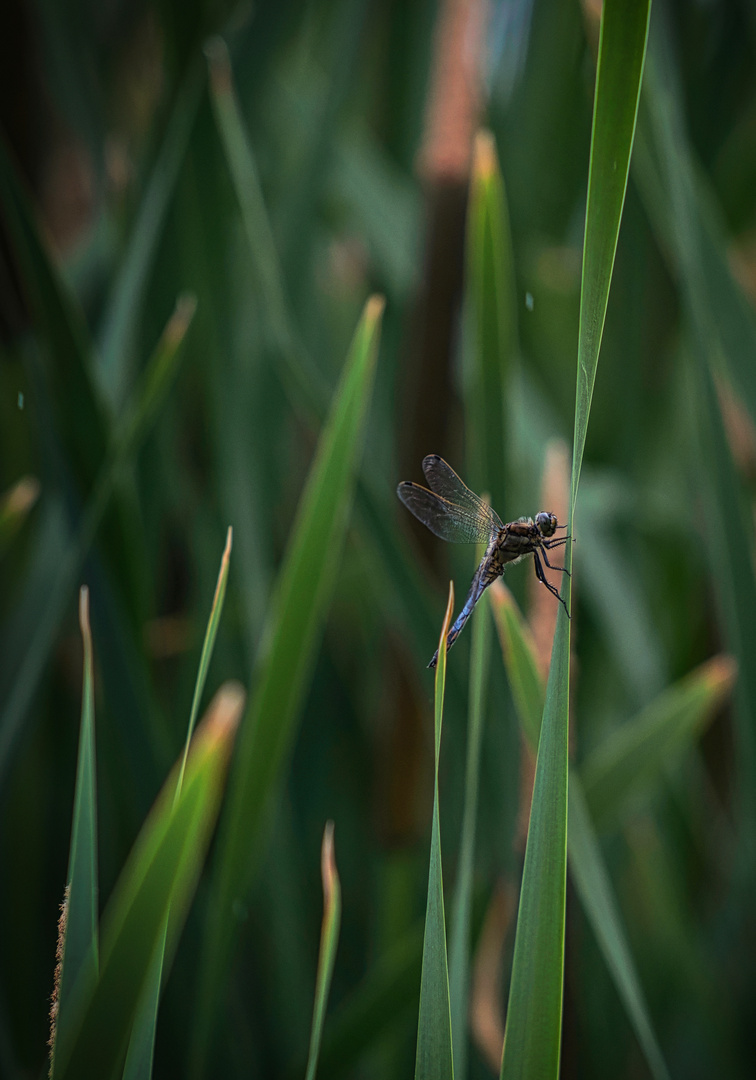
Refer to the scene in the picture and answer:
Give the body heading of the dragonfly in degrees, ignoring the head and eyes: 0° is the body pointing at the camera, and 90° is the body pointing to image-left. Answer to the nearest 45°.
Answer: approximately 270°
